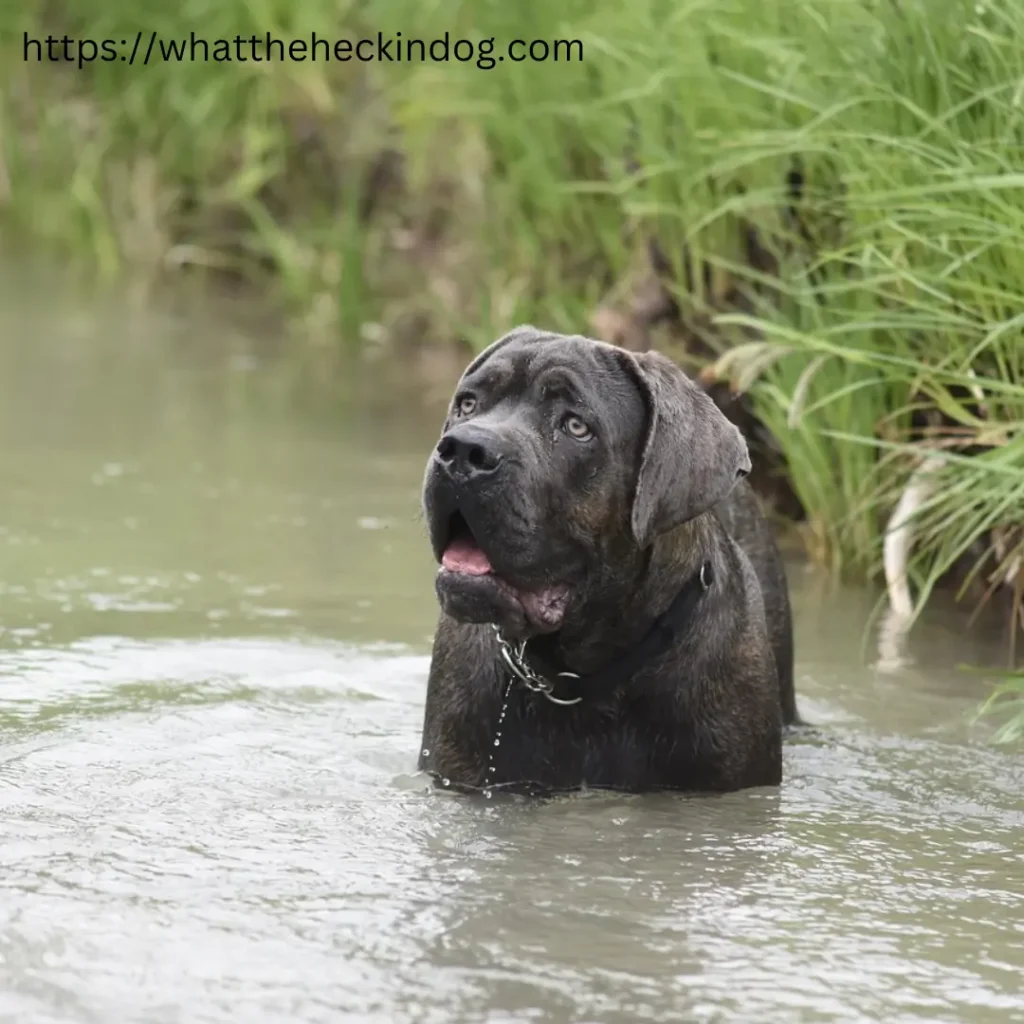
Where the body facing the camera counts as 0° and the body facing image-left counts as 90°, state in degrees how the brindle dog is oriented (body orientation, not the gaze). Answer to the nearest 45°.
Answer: approximately 45°
